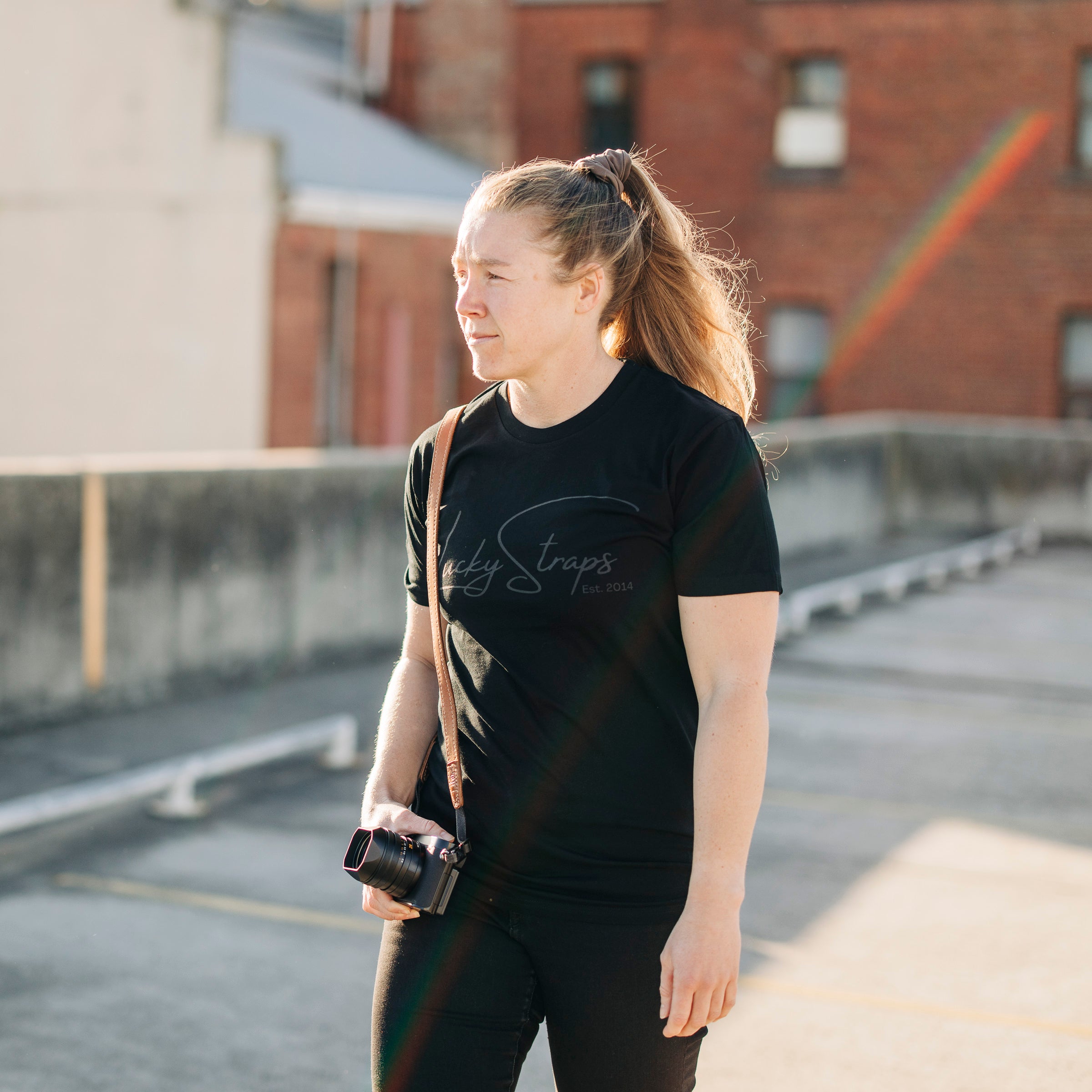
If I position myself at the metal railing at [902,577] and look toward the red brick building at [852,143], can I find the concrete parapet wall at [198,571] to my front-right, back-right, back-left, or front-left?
back-left

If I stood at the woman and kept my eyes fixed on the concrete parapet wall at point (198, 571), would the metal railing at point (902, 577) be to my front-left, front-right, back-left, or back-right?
front-right

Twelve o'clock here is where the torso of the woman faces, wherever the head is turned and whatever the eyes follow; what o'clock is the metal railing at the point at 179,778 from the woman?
The metal railing is roughly at 4 o'clock from the woman.

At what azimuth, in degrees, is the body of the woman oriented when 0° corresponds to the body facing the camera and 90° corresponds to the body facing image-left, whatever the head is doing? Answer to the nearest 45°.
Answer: approximately 45°

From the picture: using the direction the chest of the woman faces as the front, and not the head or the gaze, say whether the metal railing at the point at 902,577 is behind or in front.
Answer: behind

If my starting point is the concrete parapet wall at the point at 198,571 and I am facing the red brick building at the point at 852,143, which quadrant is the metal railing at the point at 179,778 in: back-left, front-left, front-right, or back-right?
back-right

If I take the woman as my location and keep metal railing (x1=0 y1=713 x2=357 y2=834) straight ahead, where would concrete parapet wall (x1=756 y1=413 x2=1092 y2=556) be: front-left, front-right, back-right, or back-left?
front-right

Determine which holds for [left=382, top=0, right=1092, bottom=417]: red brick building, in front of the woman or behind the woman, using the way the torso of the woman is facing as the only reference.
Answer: behind

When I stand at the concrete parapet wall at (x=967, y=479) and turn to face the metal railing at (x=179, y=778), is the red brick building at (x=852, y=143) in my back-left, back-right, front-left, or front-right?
back-right
